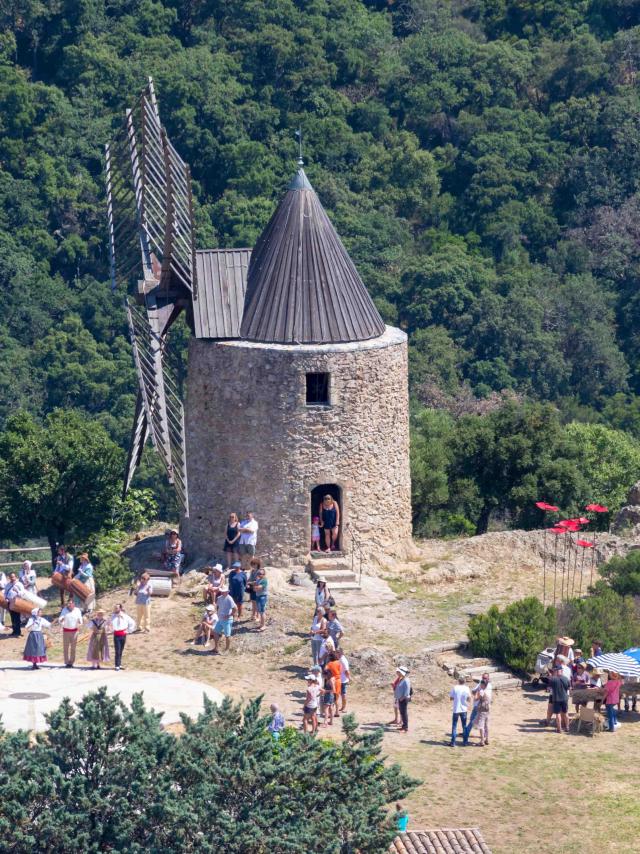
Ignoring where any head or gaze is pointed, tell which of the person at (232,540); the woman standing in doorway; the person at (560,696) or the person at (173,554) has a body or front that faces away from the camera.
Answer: the person at (560,696)

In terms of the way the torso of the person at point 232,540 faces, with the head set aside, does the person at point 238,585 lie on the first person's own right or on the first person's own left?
on the first person's own left

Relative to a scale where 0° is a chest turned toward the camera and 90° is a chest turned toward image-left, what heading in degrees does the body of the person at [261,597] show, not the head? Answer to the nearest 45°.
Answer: approximately 90°

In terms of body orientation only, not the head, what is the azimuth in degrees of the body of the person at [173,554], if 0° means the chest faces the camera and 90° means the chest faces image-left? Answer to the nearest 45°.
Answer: approximately 0°

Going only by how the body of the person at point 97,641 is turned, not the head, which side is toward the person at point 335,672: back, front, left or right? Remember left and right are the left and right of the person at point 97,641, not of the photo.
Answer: left

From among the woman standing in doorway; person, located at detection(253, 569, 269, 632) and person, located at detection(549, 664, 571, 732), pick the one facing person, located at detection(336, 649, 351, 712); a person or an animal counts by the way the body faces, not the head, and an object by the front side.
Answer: the woman standing in doorway

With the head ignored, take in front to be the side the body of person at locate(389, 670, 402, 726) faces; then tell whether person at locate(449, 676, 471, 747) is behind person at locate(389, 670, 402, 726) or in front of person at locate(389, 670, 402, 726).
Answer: behind

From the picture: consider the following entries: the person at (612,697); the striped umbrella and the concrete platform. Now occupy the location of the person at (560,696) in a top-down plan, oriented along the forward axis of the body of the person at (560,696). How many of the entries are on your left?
1
